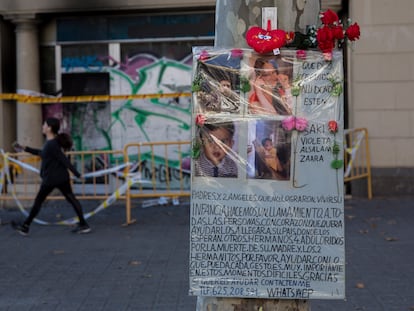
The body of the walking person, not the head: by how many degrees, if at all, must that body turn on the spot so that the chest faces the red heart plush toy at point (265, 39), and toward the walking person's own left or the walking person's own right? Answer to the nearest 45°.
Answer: approximately 90° to the walking person's own left

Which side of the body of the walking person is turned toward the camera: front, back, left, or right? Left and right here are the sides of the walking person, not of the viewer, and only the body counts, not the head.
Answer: left

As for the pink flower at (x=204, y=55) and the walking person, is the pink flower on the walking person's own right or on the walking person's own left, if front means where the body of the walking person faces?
on the walking person's own left

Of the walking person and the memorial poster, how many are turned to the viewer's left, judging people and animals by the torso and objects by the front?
1

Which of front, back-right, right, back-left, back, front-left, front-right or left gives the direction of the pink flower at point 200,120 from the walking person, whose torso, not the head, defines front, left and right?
left

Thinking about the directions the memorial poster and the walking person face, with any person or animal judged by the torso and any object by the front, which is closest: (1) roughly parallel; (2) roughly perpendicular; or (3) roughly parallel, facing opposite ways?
roughly perpendicular

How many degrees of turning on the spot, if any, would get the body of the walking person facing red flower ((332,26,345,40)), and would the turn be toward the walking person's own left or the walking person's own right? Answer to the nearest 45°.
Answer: approximately 90° to the walking person's own left

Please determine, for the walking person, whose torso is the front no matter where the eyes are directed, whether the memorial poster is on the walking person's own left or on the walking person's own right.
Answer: on the walking person's own left

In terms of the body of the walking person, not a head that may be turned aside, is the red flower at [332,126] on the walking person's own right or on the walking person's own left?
on the walking person's own left

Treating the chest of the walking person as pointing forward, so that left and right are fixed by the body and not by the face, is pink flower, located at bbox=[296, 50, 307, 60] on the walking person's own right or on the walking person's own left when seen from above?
on the walking person's own left

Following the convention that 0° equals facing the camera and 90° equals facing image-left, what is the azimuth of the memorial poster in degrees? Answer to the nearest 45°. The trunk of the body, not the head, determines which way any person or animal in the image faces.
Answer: approximately 0°

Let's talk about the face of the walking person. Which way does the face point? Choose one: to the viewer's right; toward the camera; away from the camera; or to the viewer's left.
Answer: to the viewer's left

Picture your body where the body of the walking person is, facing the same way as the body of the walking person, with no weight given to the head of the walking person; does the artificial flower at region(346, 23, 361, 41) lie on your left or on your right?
on your left
